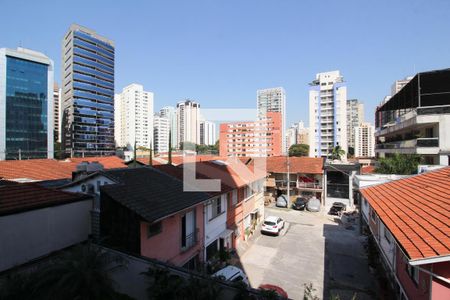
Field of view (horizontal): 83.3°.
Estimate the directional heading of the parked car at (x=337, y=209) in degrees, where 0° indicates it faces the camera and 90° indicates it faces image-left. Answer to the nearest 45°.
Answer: approximately 45°

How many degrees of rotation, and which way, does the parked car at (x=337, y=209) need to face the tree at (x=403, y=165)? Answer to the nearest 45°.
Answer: approximately 90° to its left

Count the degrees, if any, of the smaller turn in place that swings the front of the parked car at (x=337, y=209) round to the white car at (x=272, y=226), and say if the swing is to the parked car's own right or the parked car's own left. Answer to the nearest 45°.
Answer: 0° — it already faces it

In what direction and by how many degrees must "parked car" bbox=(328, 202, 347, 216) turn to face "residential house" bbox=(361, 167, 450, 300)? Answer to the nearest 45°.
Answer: approximately 45° to its left

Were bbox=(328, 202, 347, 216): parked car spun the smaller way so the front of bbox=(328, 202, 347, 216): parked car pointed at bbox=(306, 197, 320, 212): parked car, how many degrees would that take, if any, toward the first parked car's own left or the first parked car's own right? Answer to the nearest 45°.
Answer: approximately 45° to the first parked car's own right

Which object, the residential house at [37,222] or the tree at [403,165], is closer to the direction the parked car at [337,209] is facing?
the residential house

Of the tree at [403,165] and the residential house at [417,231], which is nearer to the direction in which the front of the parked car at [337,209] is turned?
the residential house

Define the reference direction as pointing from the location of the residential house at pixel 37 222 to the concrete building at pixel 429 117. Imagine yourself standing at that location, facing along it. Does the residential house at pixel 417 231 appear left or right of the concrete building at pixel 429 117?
right

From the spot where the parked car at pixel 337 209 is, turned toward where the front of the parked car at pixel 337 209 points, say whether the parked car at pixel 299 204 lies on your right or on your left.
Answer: on your right
